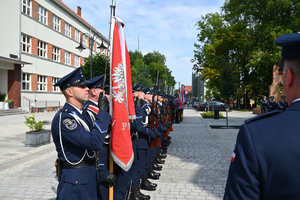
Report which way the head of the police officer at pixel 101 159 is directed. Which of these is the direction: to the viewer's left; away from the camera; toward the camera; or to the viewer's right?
to the viewer's right

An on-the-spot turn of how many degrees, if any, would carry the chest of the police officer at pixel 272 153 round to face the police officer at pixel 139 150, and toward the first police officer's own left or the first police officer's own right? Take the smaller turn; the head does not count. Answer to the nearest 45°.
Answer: approximately 45° to the first police officer's own left

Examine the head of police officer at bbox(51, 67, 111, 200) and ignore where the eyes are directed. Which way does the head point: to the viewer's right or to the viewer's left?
to the viewer's right

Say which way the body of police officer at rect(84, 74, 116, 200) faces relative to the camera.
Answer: to the viewer's right

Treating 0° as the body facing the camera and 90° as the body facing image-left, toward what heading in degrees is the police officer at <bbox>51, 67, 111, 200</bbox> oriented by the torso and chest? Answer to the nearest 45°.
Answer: approximately 270°

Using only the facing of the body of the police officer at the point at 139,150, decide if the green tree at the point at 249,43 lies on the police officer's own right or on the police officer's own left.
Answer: on the police officer's own left

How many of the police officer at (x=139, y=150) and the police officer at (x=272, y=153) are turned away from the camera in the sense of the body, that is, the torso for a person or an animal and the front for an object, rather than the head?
1

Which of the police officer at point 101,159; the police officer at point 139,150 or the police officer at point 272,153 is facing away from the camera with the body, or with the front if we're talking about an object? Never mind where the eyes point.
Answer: the police officer at point 272,153

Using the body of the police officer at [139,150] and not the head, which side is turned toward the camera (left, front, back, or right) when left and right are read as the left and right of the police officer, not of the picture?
right

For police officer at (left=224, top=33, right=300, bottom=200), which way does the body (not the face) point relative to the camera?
away from the camera
